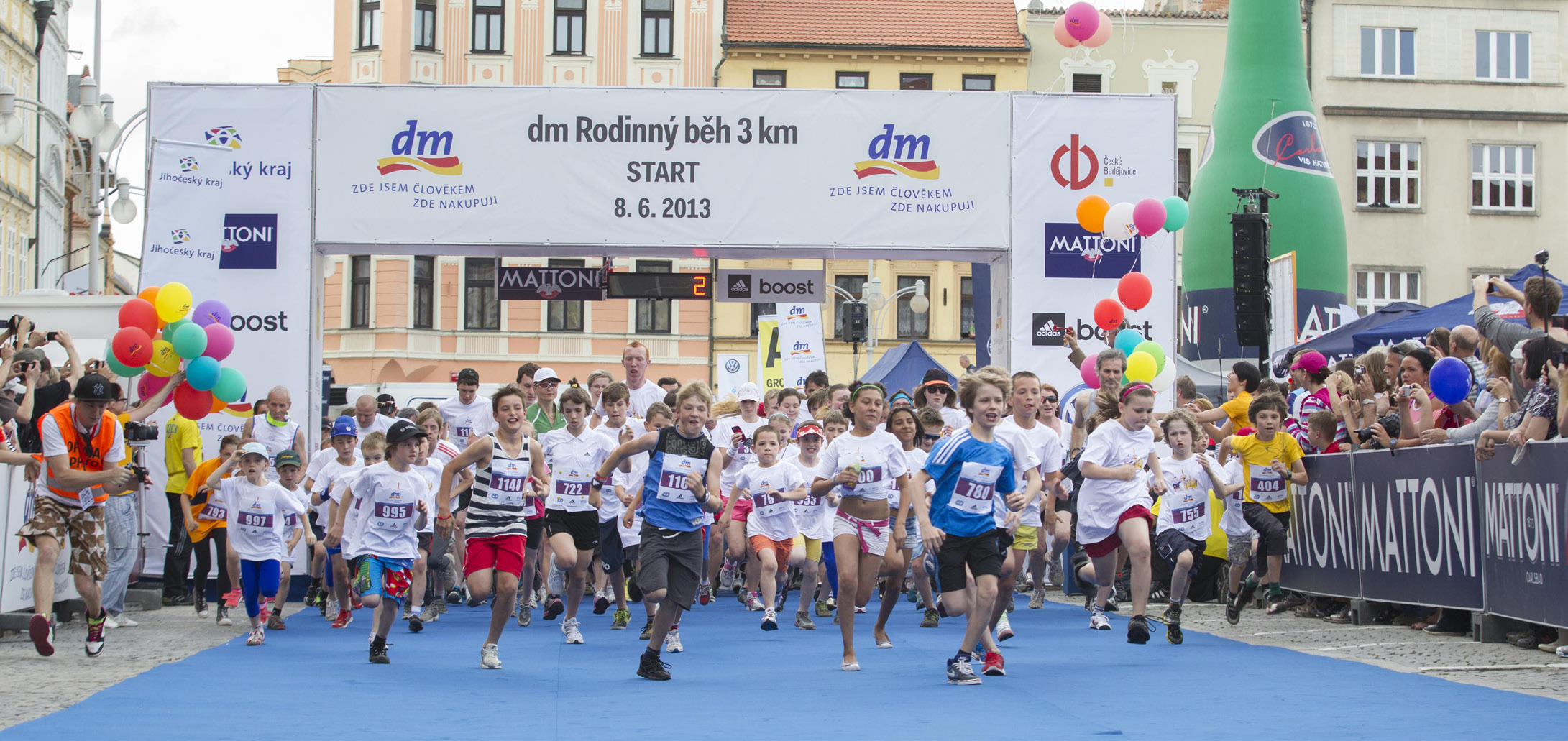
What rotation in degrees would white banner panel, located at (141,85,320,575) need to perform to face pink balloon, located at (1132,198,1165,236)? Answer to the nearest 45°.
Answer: approximately 90° to its left

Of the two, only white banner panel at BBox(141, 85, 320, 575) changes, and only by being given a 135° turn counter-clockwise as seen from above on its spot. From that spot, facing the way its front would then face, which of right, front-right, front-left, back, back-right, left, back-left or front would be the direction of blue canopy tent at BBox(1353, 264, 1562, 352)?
front-right

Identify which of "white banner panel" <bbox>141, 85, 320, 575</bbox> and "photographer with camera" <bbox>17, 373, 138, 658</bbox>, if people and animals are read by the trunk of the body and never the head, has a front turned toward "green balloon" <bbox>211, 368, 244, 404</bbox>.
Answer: the white banner panel

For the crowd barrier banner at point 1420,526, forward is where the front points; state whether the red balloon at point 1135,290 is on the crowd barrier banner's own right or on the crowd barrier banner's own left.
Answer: on the crowd barrier banner's own right

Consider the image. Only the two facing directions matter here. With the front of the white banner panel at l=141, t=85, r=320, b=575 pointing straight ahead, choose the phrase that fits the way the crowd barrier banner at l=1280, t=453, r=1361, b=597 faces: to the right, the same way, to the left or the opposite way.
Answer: to the right

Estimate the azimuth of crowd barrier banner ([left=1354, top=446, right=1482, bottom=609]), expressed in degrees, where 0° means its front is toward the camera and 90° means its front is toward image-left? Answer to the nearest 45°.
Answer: approximately 45°

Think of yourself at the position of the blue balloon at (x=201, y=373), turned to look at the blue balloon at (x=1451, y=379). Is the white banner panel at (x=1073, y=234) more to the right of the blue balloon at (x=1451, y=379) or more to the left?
left

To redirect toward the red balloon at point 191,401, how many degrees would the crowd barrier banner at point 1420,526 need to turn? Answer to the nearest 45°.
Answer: approximately 45° to its right

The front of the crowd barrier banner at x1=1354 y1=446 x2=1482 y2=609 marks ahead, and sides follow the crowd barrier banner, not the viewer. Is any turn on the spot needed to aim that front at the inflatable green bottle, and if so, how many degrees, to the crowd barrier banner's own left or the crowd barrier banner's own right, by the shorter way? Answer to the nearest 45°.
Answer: approximately 135° to the crowd barrier banner's own right

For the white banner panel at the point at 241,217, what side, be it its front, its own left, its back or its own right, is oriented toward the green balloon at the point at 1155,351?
left

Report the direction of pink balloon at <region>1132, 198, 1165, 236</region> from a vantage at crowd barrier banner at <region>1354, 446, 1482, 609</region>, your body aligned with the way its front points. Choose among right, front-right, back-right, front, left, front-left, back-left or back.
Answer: right

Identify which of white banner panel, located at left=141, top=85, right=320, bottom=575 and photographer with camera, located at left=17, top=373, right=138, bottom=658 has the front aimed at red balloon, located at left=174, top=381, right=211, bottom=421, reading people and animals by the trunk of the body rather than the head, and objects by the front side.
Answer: the white banner panel

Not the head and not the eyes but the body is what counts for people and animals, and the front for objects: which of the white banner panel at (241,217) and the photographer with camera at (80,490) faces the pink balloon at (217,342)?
the white banner panel

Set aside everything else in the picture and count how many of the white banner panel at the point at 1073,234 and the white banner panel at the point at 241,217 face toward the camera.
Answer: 2

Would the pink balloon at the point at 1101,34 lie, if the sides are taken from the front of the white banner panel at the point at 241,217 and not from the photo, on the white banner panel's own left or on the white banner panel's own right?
on the white banner panel's own left

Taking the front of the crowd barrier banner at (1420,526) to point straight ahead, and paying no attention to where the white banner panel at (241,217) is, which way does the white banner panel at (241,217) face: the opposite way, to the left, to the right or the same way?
to the left
